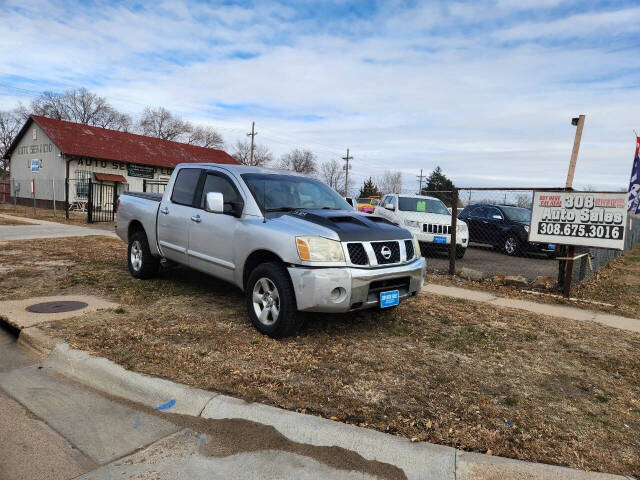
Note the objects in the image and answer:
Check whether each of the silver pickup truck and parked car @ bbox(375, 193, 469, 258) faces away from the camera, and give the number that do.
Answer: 0

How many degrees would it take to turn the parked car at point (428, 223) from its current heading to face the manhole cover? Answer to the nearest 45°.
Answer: approximately 90° to its right

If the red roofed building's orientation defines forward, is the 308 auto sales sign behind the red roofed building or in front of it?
in front

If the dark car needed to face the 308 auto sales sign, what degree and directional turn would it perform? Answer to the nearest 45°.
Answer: approximately 45° to its right

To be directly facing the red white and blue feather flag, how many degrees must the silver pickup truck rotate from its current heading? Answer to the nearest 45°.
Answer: approximately 90° to its left

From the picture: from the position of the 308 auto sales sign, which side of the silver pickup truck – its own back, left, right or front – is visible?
left

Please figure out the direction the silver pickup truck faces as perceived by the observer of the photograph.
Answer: facing the viewer and to the right of the viewer

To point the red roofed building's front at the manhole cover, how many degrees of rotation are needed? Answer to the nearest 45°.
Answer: approximately 45° to its right

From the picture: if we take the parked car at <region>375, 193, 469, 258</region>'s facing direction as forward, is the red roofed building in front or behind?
behind

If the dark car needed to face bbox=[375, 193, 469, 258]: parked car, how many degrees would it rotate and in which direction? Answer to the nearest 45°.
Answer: approximately 90° to its right

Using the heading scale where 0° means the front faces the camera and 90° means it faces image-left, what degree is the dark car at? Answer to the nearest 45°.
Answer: approximately 315°

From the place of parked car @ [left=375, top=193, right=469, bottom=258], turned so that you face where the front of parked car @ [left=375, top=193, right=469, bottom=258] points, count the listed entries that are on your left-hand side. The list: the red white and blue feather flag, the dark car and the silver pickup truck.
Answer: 2

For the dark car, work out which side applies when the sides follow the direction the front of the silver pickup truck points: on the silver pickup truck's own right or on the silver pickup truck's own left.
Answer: on the silver pickup truck's own left

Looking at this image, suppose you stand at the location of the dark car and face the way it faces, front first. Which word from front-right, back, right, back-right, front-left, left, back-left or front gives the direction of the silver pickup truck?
front-right
